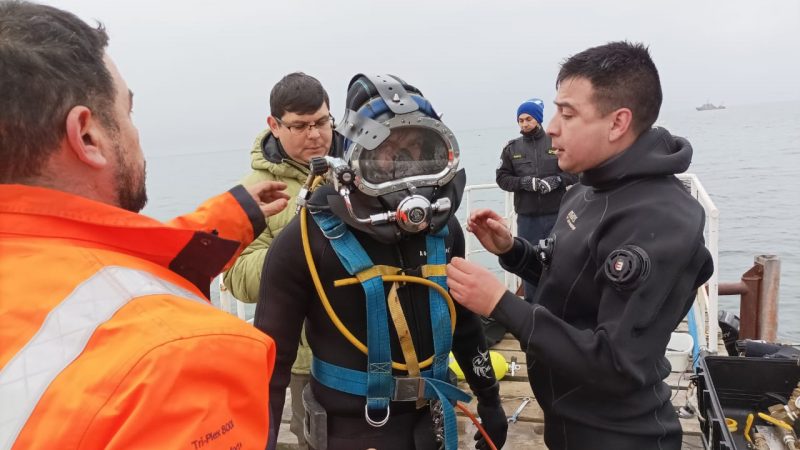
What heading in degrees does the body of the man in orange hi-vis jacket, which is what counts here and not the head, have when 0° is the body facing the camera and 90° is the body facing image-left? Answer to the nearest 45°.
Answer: approximately 225°

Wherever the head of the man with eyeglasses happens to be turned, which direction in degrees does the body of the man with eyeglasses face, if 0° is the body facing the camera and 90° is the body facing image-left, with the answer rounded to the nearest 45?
approximately 315°

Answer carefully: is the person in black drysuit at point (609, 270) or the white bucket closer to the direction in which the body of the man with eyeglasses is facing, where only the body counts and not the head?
the person in black drysuit

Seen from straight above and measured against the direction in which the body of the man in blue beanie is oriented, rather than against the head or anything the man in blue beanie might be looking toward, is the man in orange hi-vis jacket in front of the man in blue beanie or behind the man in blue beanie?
in front

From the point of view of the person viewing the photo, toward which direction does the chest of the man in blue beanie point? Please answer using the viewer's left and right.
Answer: facing the viewer

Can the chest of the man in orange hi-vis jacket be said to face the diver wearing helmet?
yes

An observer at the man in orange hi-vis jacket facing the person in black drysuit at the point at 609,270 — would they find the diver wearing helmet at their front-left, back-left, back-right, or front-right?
front-left

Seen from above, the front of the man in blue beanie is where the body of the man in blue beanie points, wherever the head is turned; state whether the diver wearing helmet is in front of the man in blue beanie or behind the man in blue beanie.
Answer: in front

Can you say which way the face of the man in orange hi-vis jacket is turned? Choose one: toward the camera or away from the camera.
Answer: away from the camera

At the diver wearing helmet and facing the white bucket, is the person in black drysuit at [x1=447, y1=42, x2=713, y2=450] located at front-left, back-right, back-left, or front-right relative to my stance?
front-right

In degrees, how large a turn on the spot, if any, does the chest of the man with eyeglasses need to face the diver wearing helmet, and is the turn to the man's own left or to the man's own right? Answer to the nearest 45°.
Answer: approximately 45° to the man's own right

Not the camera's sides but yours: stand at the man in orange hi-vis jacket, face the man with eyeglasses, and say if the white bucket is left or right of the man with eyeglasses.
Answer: right

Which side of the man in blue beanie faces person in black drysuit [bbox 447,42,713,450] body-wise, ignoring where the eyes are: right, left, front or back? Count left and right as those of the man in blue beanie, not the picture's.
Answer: front
